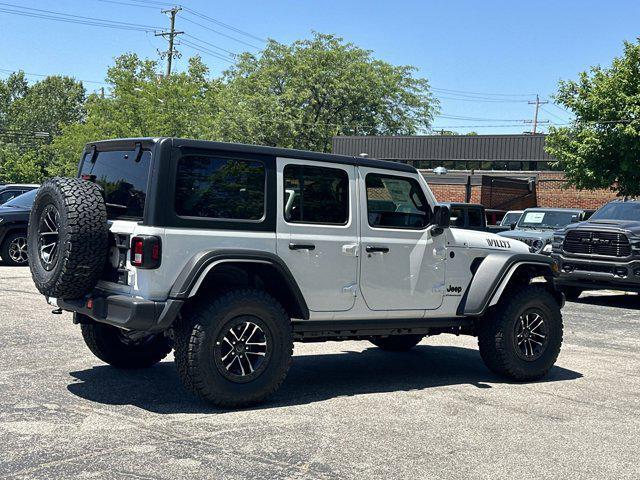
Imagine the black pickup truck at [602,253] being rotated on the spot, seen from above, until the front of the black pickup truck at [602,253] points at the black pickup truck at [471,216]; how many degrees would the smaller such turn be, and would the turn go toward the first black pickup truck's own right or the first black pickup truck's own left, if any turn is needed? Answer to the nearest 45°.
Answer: approximately 90° to the first black pickup truck's own right

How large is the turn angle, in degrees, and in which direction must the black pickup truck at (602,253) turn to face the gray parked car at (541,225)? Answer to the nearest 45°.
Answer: approximately 135° to its right

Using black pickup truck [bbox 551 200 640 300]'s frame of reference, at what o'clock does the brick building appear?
The brick building is roughly at 4 o'clock from the black pickup truck.

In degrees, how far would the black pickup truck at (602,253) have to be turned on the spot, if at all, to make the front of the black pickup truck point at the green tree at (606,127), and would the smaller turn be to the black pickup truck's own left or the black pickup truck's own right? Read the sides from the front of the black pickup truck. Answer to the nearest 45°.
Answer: approximately 135° to the black pickup truck's own right

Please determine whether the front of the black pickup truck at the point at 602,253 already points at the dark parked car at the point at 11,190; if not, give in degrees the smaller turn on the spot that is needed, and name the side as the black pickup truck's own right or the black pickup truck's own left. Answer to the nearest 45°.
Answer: approximately 45° to the black pickup truck's own right

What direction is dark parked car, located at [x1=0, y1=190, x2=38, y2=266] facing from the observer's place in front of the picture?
facing the viewer and to the left of the viewer

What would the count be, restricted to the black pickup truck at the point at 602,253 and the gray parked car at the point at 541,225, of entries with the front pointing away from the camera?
0

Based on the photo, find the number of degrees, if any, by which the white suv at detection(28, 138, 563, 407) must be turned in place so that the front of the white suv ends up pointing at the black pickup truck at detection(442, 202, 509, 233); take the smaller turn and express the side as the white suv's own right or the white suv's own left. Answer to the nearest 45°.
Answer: approximately 45° to the white suv's own left

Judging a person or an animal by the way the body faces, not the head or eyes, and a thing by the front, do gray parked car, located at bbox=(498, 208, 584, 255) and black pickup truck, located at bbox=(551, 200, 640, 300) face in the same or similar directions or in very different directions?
same or similar directions

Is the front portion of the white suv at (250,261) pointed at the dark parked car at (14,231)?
no

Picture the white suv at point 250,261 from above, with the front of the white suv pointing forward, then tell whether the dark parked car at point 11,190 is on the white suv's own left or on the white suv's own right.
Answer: on the white suv's own left

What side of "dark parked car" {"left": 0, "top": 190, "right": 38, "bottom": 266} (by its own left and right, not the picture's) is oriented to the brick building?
back

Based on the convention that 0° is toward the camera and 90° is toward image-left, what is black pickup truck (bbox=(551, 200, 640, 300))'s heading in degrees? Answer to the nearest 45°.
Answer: approximately 45°

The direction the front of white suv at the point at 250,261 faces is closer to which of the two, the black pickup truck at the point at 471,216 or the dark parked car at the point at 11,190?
the black pickup truck

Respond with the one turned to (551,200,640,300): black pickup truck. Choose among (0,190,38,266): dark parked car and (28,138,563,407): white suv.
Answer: the white suv

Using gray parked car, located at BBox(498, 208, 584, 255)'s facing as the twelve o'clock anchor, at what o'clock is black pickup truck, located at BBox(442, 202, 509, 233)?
The black pickup truck is roughly at 3 o'clock from the gray parked car.

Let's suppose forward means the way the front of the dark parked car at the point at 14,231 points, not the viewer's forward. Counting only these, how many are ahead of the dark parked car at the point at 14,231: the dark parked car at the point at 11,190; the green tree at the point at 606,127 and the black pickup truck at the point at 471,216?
0
